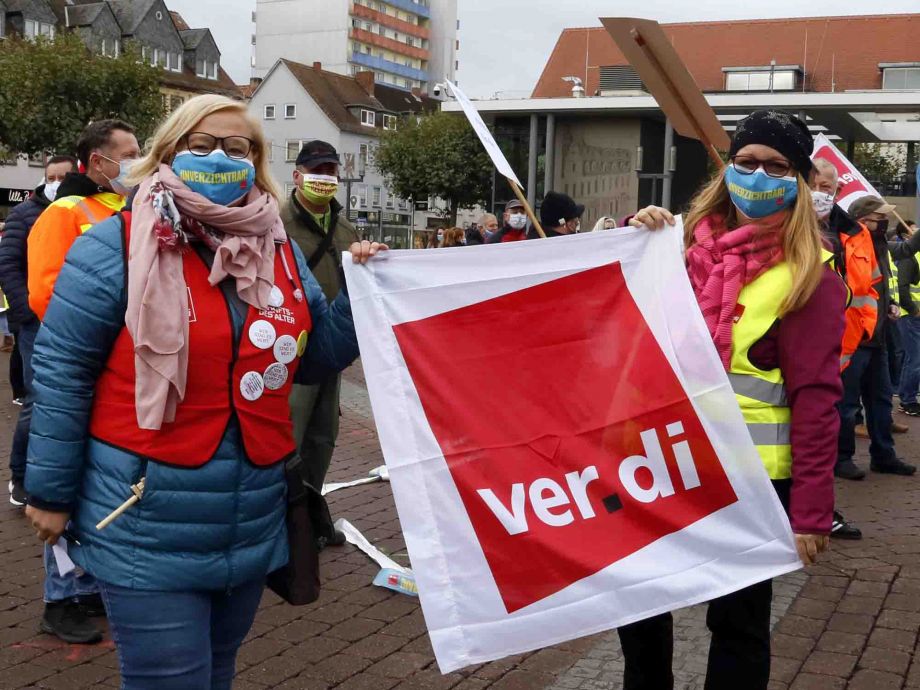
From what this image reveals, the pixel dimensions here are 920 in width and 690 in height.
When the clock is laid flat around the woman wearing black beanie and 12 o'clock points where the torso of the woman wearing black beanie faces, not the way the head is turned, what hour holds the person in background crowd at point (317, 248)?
The person in background crowd is roughly at 3 o'clock from the woman wearing black beanie.

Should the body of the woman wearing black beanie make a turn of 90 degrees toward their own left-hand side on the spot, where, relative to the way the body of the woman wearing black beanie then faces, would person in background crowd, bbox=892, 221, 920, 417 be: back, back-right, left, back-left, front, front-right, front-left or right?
back-left

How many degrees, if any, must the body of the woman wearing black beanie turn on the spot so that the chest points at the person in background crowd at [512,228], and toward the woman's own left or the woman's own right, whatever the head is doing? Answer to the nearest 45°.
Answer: approximately 135° to the woman's own right

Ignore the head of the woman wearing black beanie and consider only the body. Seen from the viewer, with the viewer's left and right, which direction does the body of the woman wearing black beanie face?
facing the viewer and to the left of the viewer

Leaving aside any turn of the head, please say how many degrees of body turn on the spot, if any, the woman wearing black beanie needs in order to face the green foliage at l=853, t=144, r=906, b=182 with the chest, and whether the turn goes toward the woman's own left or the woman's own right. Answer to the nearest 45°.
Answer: approximately 135° to the woman's own right

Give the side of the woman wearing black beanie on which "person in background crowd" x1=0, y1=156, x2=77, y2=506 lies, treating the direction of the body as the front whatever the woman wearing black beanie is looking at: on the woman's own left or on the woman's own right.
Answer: on the woman's own right

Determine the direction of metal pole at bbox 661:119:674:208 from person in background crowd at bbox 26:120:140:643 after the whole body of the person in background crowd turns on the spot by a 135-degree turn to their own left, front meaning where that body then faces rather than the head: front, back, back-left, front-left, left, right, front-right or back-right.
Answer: right
